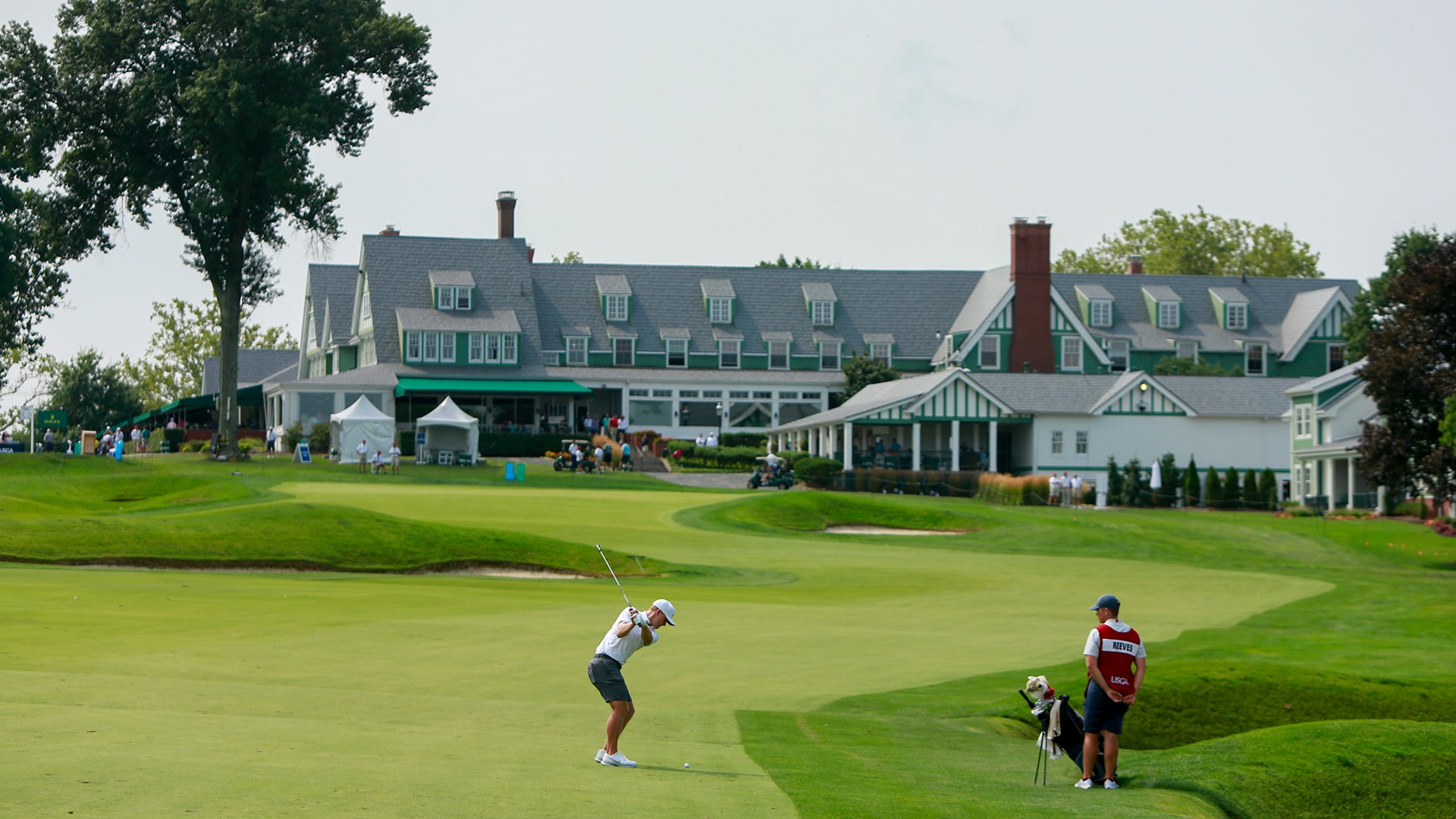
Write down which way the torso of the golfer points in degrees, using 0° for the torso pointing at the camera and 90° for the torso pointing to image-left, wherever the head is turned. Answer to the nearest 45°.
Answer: approximately 270°

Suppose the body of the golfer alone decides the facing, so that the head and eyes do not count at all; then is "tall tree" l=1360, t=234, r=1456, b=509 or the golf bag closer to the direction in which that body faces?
the golf bag

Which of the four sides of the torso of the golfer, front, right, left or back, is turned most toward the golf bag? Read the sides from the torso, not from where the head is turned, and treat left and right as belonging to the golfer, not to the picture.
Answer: front

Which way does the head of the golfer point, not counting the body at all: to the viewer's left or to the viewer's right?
to the viewer's right

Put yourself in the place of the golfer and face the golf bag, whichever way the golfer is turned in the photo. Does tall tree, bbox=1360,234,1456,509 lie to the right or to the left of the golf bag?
left

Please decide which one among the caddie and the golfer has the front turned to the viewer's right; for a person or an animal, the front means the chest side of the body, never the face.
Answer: the golfer

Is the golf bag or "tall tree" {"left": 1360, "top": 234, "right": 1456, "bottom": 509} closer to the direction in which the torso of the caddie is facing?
the tall tree

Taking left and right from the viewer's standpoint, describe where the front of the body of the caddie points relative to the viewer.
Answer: facing away from the viewer and to the left of the viewer

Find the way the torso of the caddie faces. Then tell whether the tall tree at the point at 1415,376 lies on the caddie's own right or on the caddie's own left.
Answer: on the caddie's own right

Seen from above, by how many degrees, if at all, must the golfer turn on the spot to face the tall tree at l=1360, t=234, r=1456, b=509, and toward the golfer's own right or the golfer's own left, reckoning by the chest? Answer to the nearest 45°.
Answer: approximately 45° to the golfer's own left

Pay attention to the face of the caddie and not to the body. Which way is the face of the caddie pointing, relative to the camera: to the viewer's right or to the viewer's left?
to the viewer's left
